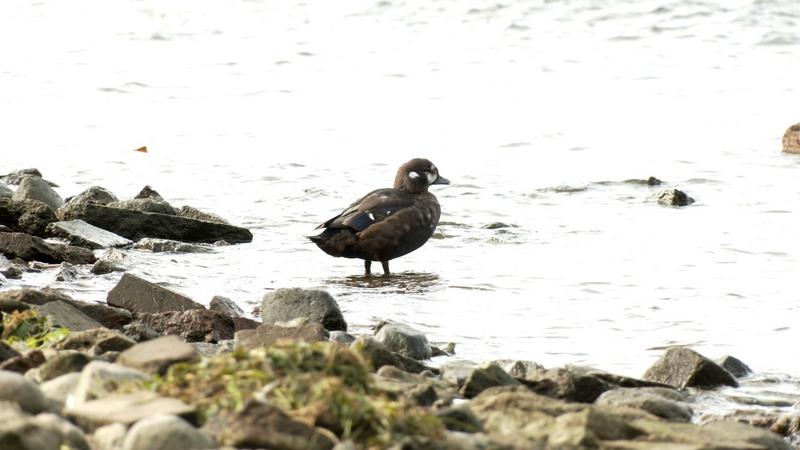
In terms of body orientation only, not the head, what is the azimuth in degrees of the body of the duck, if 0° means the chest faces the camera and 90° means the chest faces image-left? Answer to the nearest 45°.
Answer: approximately 270°

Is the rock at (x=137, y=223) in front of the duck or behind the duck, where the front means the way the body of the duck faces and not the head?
behind

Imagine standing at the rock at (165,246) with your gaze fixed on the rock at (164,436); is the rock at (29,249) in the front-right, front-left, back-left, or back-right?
front-right

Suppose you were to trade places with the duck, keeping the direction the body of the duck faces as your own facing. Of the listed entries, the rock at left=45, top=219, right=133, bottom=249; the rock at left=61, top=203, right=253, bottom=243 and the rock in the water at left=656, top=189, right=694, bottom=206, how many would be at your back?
2

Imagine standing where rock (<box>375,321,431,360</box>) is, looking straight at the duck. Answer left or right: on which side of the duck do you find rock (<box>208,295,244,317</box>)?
left

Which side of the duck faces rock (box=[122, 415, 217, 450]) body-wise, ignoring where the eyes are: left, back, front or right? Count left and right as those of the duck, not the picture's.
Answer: right

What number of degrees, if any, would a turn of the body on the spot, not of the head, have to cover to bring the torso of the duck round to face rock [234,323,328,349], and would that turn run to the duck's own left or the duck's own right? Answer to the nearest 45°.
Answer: approximately 90° to the duck's own right

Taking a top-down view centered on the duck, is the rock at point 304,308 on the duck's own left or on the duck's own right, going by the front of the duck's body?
on the duck's own right

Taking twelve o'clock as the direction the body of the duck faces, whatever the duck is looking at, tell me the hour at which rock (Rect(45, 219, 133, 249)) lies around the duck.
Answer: The rock is roughly at 6 o'clock from the duck.

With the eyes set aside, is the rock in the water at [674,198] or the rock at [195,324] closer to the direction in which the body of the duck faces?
the rock in the water

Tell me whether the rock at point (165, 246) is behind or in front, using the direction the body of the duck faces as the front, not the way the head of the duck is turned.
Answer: behind

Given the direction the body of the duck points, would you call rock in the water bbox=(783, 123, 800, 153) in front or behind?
in front

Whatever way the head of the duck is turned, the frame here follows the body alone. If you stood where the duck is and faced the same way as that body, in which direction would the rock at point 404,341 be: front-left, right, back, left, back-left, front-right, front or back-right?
right

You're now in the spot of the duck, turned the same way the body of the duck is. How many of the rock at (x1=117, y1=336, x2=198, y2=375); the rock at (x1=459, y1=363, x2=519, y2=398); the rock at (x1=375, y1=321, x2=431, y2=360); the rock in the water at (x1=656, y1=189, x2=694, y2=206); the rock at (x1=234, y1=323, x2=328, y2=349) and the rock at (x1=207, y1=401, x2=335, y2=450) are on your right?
5

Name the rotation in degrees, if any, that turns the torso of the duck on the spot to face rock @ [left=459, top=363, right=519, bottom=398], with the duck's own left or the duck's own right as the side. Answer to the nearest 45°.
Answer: approximately 90° to the duck's own right

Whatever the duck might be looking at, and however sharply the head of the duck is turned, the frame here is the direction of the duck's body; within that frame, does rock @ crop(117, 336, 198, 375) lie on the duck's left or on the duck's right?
on the duck's right
